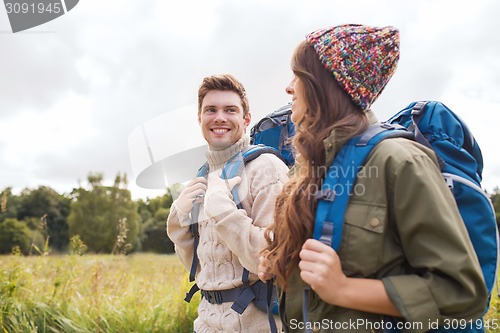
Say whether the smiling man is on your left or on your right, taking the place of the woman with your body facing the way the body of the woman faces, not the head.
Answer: on your right

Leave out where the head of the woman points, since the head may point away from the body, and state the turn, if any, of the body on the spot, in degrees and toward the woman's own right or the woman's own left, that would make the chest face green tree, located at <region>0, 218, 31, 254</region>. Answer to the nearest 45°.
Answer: approximately 90° to the woman's own right

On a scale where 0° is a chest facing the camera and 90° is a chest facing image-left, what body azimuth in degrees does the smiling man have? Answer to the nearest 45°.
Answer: approximately 45°

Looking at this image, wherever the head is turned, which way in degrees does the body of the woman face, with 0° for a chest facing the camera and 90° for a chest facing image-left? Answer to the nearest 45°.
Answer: approximately 45°

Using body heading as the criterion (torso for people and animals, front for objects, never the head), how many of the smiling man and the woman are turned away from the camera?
0

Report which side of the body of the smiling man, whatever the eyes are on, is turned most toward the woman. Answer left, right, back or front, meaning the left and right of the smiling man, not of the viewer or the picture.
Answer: left

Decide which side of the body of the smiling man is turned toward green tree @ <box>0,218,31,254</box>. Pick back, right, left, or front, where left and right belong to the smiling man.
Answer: right

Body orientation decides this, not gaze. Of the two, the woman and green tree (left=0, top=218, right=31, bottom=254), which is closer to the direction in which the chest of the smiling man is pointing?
the woman
